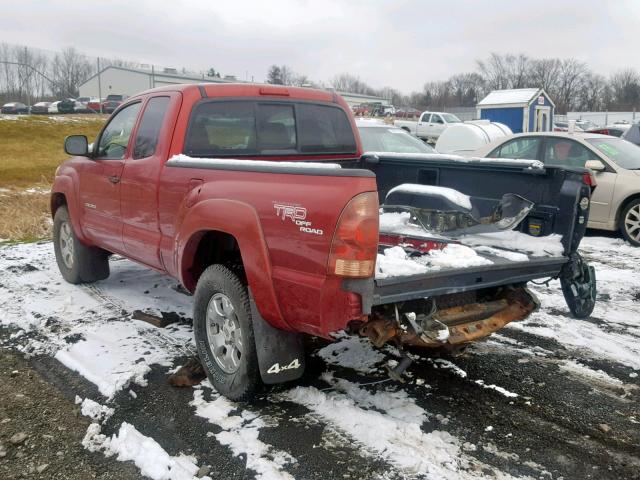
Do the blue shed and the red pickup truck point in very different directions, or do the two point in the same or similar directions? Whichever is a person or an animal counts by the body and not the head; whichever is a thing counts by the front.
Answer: very different directions

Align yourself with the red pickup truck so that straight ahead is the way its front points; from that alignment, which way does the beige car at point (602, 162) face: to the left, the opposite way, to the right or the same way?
the opposite way

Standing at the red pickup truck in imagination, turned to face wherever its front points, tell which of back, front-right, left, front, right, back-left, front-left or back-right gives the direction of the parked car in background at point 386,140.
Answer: front-right

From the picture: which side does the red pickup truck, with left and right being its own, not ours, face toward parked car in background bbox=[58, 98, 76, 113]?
front

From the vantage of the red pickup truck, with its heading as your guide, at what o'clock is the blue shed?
The blue shed is roughly at 2 o'clock from the red pickup truck.

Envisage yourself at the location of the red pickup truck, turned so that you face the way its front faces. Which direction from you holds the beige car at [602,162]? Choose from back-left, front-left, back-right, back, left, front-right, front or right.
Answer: right

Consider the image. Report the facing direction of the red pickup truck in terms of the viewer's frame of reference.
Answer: facing away from the viewer and to the left of the viewer

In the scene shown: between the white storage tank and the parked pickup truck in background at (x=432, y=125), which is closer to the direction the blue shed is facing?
the white storage tank

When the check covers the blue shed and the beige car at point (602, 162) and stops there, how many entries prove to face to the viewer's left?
0
